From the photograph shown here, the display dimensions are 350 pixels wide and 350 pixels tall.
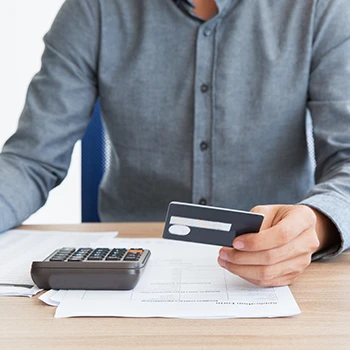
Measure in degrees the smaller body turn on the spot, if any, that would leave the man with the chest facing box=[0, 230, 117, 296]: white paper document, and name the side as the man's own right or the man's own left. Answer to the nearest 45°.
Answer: approximately 45° to the man's own right

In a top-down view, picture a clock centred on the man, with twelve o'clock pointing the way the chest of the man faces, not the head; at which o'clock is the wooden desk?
The wooden desk is roughly at 12 o'clock from the man.

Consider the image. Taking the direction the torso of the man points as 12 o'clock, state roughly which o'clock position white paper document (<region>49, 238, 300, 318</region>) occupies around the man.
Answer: The white paper document is roughly at 12 o'clock from the man.

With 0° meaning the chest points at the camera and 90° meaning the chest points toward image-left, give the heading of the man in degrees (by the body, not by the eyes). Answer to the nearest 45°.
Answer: approximately 0°
